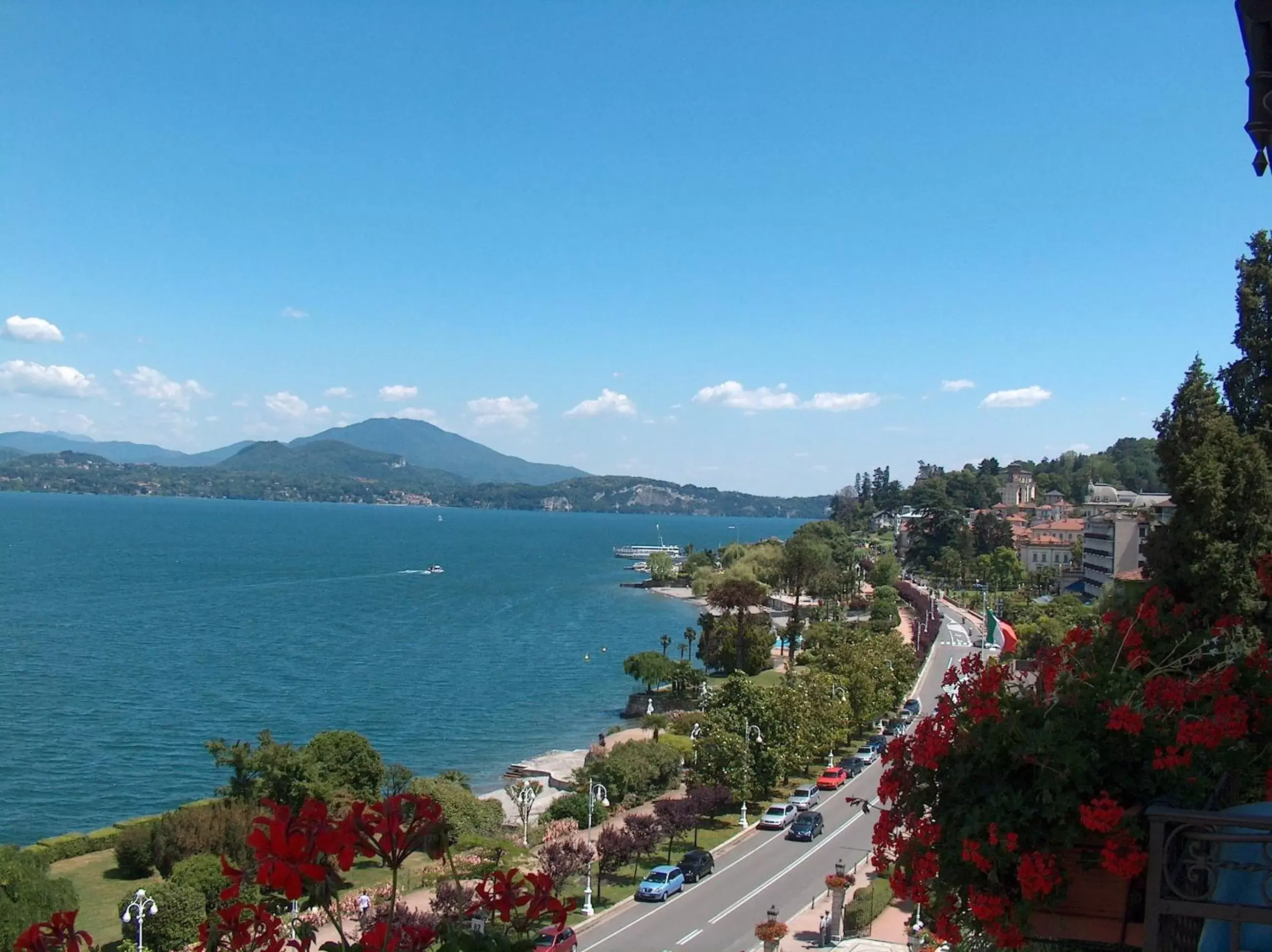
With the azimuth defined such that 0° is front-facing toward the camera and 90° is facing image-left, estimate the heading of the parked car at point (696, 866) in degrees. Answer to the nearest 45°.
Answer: approximately 45°

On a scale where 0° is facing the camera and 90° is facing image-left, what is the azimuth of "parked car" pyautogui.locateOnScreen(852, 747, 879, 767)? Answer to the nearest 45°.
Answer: approximately 45°

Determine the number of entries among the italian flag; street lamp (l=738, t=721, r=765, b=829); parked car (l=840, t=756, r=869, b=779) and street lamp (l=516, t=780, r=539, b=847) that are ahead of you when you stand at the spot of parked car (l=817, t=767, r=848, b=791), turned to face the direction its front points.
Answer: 2

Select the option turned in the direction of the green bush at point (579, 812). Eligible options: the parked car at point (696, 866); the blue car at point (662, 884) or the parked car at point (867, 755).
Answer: the parked car at point (867, 755)

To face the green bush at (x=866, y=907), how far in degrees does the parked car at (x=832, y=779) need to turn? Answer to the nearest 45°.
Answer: approximately 45° to its left

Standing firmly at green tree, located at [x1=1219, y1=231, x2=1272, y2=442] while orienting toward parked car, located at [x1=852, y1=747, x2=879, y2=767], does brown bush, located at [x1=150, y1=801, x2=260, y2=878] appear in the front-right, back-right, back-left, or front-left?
front-left

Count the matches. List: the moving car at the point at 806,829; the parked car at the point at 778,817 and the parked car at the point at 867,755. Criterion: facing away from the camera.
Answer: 0

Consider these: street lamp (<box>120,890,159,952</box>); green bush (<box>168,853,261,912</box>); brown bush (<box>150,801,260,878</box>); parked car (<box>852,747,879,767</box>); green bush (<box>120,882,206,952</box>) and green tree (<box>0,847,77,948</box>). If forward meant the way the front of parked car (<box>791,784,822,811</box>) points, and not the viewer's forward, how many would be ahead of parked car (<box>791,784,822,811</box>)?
5

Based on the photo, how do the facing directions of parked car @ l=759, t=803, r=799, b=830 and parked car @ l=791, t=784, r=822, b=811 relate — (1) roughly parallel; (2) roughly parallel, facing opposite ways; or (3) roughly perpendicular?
roughly parallel

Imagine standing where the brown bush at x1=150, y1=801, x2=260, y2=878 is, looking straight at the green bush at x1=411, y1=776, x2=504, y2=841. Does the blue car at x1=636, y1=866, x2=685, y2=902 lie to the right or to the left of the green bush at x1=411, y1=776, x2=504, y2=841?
right

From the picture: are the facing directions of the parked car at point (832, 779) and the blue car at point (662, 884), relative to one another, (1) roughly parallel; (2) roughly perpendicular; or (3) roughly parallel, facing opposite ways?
roughly parallel

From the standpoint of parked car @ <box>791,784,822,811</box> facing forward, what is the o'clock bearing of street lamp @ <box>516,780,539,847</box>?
The street lamp is roughly at 1 o'clock from the parked car.

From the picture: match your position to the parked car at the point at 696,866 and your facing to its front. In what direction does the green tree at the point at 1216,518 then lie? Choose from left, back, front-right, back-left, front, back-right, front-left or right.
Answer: left

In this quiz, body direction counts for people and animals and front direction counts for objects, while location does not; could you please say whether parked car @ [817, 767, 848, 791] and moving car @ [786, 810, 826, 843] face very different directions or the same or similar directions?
same or similar directions

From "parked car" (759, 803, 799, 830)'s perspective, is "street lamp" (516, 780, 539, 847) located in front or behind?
in front

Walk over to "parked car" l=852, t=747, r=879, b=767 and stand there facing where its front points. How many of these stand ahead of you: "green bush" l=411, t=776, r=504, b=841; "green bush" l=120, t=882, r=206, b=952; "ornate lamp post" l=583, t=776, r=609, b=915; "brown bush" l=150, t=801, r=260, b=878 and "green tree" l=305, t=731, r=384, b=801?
5

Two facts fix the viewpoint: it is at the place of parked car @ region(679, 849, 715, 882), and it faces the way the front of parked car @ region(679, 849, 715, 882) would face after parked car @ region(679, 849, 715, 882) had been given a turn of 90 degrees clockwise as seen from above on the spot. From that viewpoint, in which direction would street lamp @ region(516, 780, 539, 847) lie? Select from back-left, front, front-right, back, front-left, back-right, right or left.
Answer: front

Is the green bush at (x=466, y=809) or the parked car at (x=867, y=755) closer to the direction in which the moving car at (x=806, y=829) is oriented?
the green bush

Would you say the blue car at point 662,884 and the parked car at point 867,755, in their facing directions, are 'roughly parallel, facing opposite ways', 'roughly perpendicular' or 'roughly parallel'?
roughly parallel

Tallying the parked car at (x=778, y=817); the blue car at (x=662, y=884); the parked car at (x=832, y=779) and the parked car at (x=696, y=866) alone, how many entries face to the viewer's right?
0
